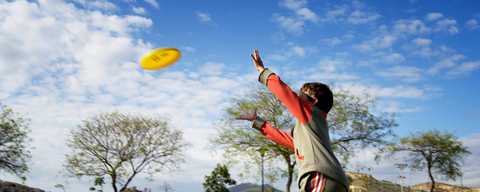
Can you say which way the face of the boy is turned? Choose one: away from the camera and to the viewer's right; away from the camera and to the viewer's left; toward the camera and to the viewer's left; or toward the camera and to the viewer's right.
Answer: away from the camera and to the viewer's left

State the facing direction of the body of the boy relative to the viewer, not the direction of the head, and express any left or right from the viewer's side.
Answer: facing to the left of the viewer
